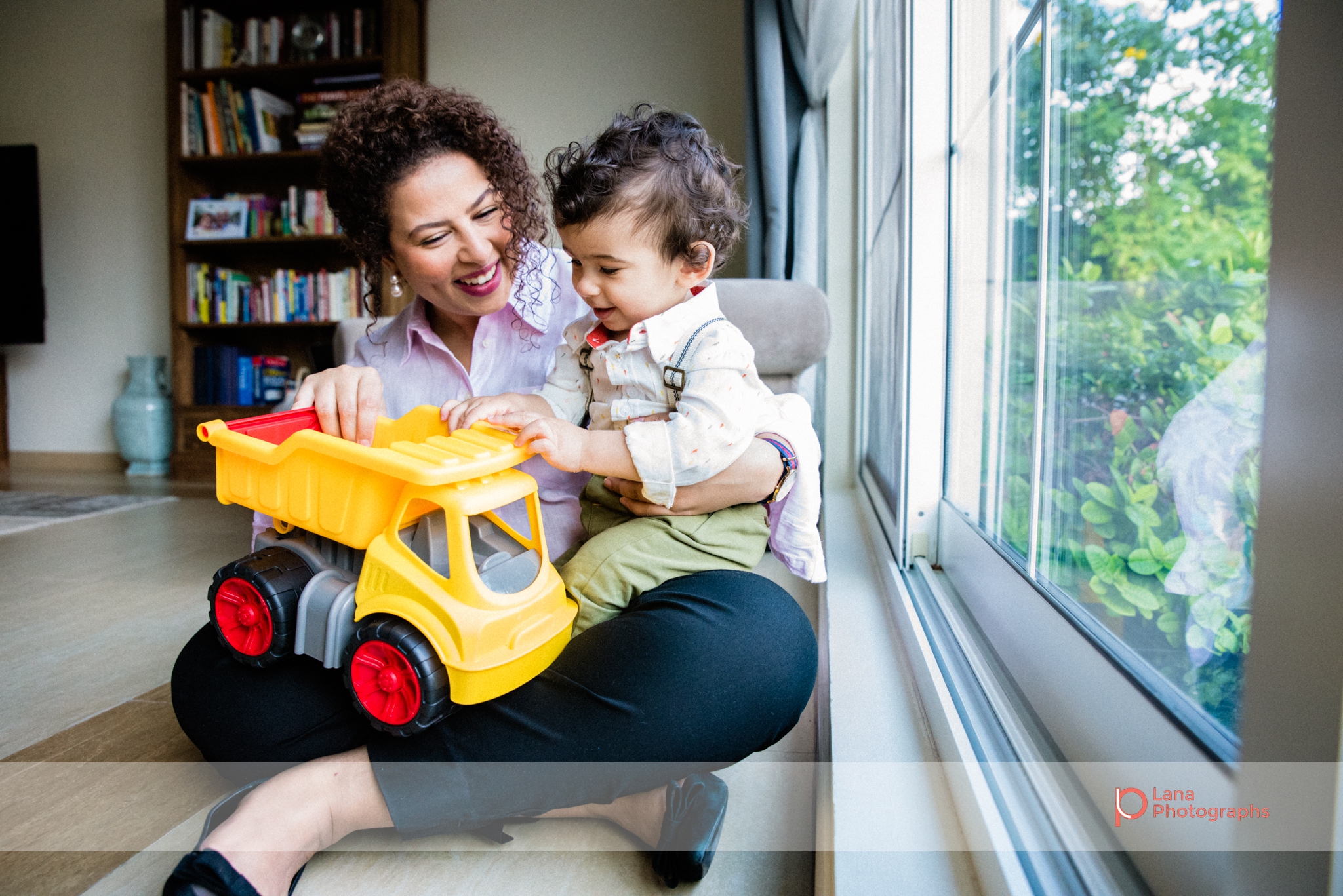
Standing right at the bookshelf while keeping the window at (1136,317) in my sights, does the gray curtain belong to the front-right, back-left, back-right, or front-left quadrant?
front-left

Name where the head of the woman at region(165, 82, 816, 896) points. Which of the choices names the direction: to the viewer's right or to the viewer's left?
to the viewer's right

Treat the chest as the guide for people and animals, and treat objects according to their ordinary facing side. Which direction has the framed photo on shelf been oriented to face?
toward the camera

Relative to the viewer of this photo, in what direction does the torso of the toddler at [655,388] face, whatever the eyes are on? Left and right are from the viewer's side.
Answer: facing the viewer and to the left of the viewer

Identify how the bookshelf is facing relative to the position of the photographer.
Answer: facing the viewer

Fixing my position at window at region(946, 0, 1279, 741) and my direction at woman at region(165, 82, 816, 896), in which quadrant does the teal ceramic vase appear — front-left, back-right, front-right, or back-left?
front-right

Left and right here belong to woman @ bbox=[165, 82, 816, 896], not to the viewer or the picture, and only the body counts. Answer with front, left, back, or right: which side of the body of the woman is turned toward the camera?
front

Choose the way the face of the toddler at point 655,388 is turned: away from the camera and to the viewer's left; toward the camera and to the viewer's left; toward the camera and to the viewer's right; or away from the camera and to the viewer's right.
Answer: toward the camera and to the viewer's left

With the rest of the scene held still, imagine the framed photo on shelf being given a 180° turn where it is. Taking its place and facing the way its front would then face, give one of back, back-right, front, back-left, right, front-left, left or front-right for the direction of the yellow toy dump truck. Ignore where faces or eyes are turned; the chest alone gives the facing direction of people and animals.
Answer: back

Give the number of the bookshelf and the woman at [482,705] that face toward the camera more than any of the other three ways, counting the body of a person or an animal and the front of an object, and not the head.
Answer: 2
